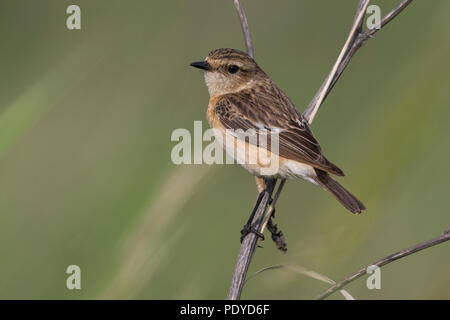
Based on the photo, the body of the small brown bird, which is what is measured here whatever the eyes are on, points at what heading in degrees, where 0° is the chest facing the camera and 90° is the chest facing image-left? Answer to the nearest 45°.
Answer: approximately 90°

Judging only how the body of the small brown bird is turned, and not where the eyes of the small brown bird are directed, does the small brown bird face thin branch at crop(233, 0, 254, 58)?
no
